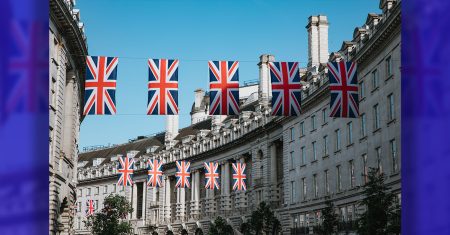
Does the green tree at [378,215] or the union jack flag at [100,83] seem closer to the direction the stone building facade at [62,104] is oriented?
the green tree

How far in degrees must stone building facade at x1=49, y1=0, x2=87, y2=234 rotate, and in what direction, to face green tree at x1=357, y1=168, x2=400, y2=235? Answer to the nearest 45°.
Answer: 0° — it already faces it

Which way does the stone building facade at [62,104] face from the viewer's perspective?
to the viewer's right

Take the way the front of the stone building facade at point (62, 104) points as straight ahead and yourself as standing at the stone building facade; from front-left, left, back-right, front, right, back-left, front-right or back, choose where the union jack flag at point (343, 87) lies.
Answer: front-right
